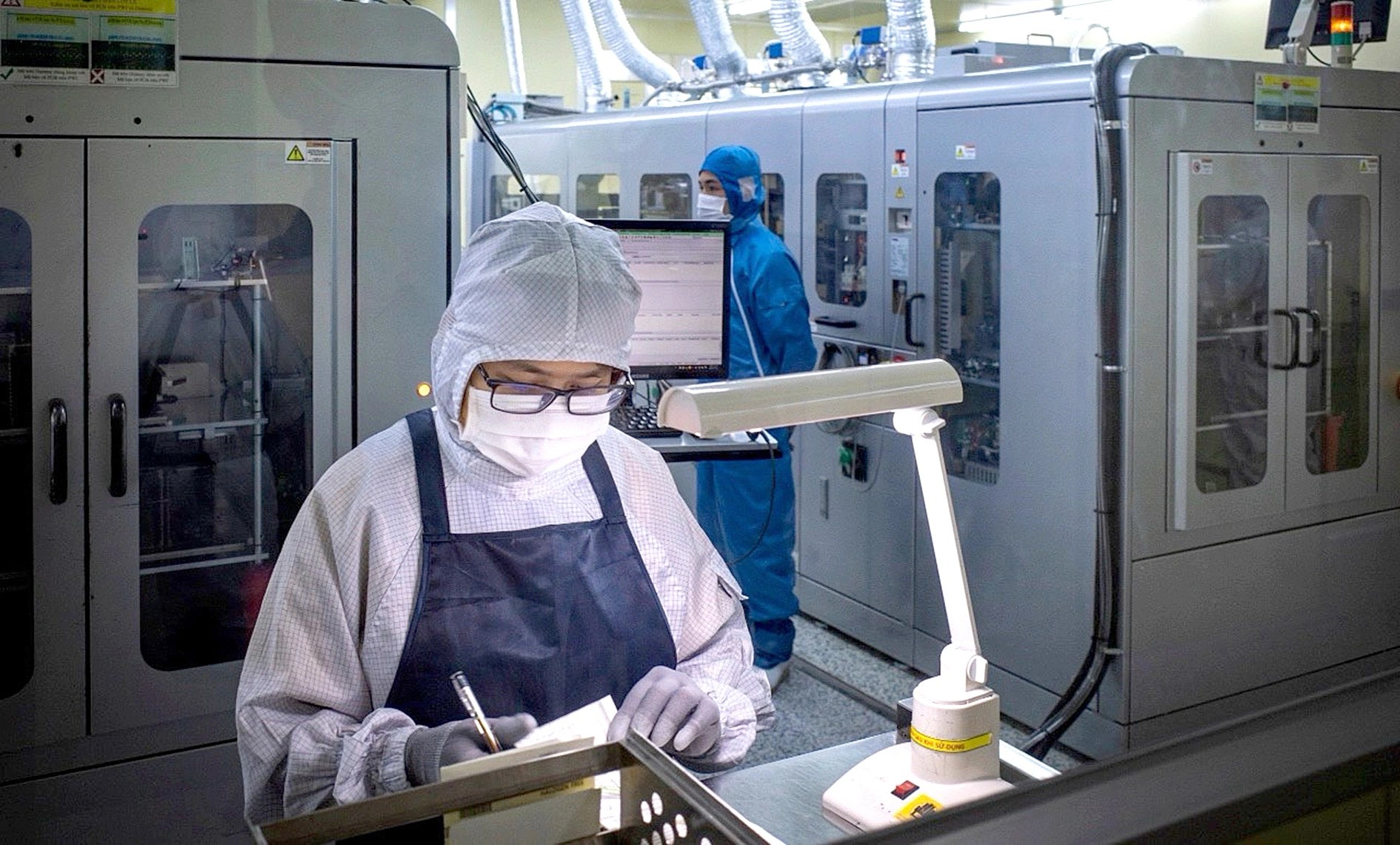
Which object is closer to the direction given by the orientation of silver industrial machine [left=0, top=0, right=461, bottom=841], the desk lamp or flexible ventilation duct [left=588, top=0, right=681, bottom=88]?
the desk lamp

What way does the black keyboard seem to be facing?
toward the camera

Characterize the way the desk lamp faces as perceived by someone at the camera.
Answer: facing the viewer and to the left of the viewer

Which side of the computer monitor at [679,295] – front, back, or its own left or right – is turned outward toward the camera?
front

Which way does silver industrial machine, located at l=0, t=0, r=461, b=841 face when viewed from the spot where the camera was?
facing the viewer

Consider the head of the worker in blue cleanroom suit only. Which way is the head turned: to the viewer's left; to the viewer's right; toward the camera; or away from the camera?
to the viewer's left

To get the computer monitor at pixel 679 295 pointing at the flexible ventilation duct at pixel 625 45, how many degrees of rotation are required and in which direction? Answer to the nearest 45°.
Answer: approximately 180°

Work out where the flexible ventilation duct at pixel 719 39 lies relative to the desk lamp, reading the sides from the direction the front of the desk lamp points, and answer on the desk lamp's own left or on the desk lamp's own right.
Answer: on the desk lamp's own right

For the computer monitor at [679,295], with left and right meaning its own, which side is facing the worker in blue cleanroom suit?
back

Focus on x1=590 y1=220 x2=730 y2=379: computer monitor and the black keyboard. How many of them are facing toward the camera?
2

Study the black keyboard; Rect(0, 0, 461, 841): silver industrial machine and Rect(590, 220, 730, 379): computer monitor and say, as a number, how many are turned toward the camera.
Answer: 3
